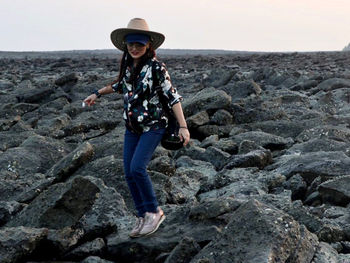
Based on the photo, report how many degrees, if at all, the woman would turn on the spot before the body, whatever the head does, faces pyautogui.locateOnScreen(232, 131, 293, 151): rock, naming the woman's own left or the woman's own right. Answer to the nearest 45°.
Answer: approximately 180°

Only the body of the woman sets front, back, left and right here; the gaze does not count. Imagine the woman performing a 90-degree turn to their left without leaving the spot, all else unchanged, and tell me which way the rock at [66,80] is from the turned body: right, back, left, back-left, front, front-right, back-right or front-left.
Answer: back-left

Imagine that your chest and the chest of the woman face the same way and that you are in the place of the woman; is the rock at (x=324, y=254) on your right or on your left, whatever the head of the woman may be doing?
on your left

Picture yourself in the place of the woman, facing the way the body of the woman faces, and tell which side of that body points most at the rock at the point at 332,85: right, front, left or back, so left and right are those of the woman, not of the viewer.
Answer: back

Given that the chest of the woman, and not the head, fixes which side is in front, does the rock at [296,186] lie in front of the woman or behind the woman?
behind

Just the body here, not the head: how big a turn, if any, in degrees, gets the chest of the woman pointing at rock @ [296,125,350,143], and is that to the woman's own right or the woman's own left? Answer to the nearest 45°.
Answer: approximately 180°

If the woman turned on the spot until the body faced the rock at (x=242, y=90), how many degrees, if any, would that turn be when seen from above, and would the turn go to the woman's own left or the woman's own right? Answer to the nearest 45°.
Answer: approximately 135° to the woman's own right

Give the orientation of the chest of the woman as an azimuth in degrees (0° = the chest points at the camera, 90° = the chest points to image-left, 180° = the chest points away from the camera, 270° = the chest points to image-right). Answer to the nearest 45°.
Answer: approximately 45°

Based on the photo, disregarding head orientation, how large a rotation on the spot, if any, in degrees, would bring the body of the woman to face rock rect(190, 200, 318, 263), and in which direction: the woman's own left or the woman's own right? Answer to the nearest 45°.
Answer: approximately 90° to the woman's own left
